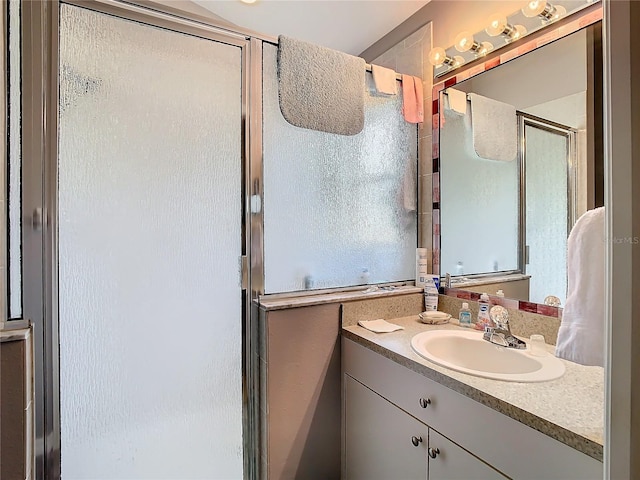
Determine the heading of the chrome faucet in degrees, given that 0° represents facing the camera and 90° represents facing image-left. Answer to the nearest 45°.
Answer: approximately 45°

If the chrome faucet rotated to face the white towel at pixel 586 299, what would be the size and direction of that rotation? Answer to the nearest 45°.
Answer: approximately 45° to its left

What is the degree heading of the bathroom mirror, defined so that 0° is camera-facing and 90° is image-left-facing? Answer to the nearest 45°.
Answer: approximately 45°
